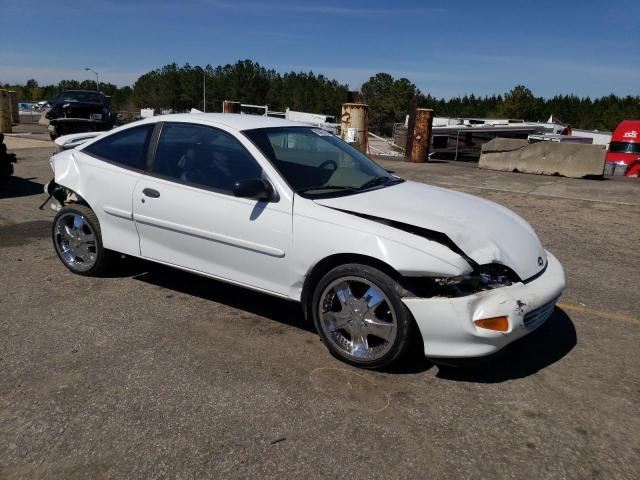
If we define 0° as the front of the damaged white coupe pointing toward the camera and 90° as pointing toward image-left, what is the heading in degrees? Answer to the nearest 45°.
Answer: approximately 315°

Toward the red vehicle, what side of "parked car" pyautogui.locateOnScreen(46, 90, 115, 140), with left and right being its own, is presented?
left

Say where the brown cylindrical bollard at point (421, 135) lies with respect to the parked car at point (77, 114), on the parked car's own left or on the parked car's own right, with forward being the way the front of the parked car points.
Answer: on the parked car's own left

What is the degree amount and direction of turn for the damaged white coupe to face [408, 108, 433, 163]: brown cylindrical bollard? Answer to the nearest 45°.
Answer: approximately 135° to its left

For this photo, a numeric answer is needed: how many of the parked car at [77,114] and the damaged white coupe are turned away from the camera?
0

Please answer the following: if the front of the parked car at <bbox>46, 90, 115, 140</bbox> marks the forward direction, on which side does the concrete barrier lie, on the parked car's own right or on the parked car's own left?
on the parked car's own left

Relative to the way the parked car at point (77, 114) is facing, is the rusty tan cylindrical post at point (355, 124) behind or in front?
in front

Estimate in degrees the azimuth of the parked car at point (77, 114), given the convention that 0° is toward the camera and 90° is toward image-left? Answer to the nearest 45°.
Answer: approximately 0°

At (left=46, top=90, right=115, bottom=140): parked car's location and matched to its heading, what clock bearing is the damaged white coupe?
The damaged white coupe is roughly at 12 o'clock from the parked car.

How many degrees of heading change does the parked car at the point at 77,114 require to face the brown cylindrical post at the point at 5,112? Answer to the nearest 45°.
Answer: approximately 135° to its right

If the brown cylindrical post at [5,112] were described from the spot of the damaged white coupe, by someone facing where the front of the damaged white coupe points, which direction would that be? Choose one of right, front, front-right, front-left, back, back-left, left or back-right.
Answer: back
